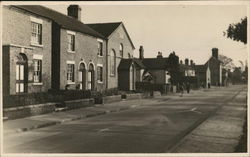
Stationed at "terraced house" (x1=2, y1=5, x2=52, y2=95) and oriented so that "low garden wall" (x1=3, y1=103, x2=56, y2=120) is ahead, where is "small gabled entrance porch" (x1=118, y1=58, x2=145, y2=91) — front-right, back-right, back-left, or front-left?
back-left

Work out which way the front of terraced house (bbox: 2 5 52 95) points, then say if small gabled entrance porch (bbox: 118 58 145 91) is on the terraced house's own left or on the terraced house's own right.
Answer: on the terraced house's own left

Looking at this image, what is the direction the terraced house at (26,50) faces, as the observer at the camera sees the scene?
facing the viewer and to the right of the viewer
